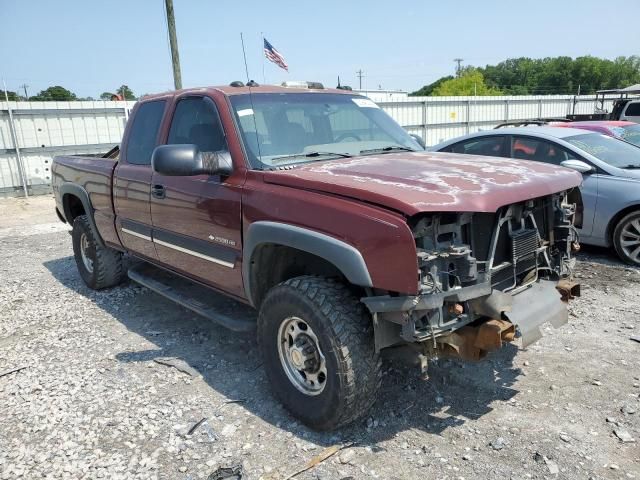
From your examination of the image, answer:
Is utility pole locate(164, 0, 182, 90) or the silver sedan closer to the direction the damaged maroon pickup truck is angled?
the silver sedan

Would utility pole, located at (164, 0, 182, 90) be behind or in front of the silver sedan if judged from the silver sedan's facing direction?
behind

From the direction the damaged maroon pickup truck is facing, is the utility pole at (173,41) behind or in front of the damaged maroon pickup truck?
behind

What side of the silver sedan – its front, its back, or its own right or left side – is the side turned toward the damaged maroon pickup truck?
right

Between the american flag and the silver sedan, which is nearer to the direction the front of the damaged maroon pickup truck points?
the silver sedan

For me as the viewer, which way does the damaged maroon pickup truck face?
facing the viewer and to the right of the viewer

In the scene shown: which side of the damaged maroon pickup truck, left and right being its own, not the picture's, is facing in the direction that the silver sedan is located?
left

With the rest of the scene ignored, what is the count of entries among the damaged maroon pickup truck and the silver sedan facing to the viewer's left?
0

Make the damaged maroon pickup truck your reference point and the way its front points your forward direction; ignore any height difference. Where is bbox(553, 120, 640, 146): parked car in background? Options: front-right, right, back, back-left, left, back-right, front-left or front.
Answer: left

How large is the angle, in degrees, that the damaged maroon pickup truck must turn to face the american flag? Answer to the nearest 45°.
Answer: approximately 135° to its left

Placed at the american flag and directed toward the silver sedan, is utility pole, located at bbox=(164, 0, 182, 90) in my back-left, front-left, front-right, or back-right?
front-right
